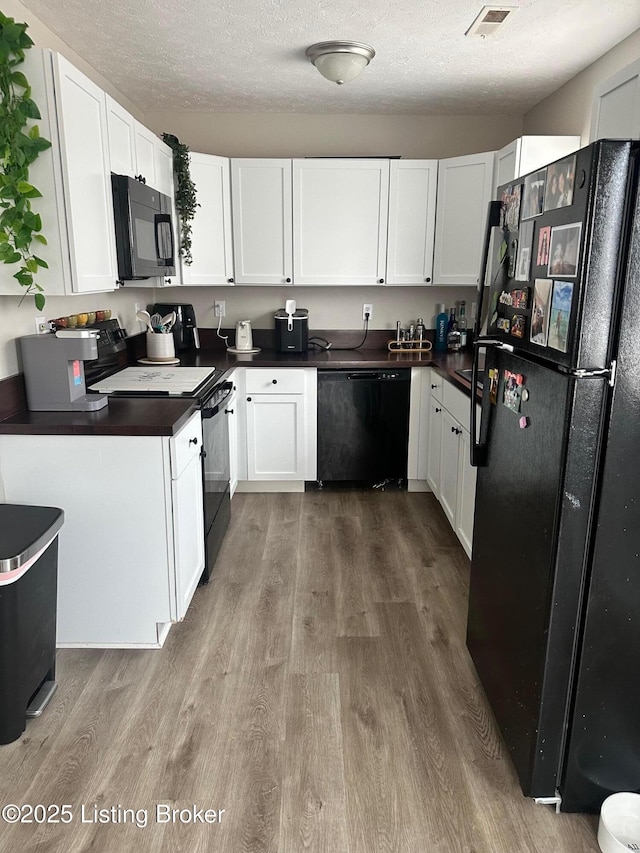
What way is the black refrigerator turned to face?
to the viewer's left

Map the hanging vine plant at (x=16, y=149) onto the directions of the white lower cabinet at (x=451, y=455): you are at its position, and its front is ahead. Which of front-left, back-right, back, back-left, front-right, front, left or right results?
front-left

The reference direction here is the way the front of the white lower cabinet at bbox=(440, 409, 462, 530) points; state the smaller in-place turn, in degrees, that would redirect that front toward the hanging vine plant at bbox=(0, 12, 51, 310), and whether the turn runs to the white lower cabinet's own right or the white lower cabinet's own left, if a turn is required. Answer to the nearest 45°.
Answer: approximately 45° to the white lower cabinet's own left

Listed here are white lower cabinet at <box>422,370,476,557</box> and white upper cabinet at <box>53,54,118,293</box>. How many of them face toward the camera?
0

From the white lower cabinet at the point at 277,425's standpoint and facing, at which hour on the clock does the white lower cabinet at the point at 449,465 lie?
the white lower cabinet at the point at 449,465 is roughly at 10 o'clock from the white lower cabinet at the point at 277,425.

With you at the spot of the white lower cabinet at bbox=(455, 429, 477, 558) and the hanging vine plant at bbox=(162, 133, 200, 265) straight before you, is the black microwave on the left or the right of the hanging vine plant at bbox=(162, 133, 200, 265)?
left

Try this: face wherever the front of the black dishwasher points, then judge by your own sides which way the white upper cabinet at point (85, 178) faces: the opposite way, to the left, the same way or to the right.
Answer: to the left

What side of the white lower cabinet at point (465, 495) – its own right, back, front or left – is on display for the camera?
left

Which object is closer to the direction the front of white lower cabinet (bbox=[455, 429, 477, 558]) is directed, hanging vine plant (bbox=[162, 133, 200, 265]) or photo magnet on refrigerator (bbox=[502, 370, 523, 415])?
the hanging vine plant

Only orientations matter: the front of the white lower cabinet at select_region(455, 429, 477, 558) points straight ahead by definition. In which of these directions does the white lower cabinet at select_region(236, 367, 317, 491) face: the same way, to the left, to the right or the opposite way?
to the left

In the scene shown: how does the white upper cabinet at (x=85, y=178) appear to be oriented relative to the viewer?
to the viewer's right

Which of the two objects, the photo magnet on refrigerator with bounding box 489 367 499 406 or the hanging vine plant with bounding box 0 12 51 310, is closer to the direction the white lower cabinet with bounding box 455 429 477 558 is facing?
the hanging vine plant

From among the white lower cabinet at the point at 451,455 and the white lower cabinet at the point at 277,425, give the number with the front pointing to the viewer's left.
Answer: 1

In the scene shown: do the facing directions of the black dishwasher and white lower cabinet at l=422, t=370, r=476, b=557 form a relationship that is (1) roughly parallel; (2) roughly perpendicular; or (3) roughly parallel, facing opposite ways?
roughly perpendicular
